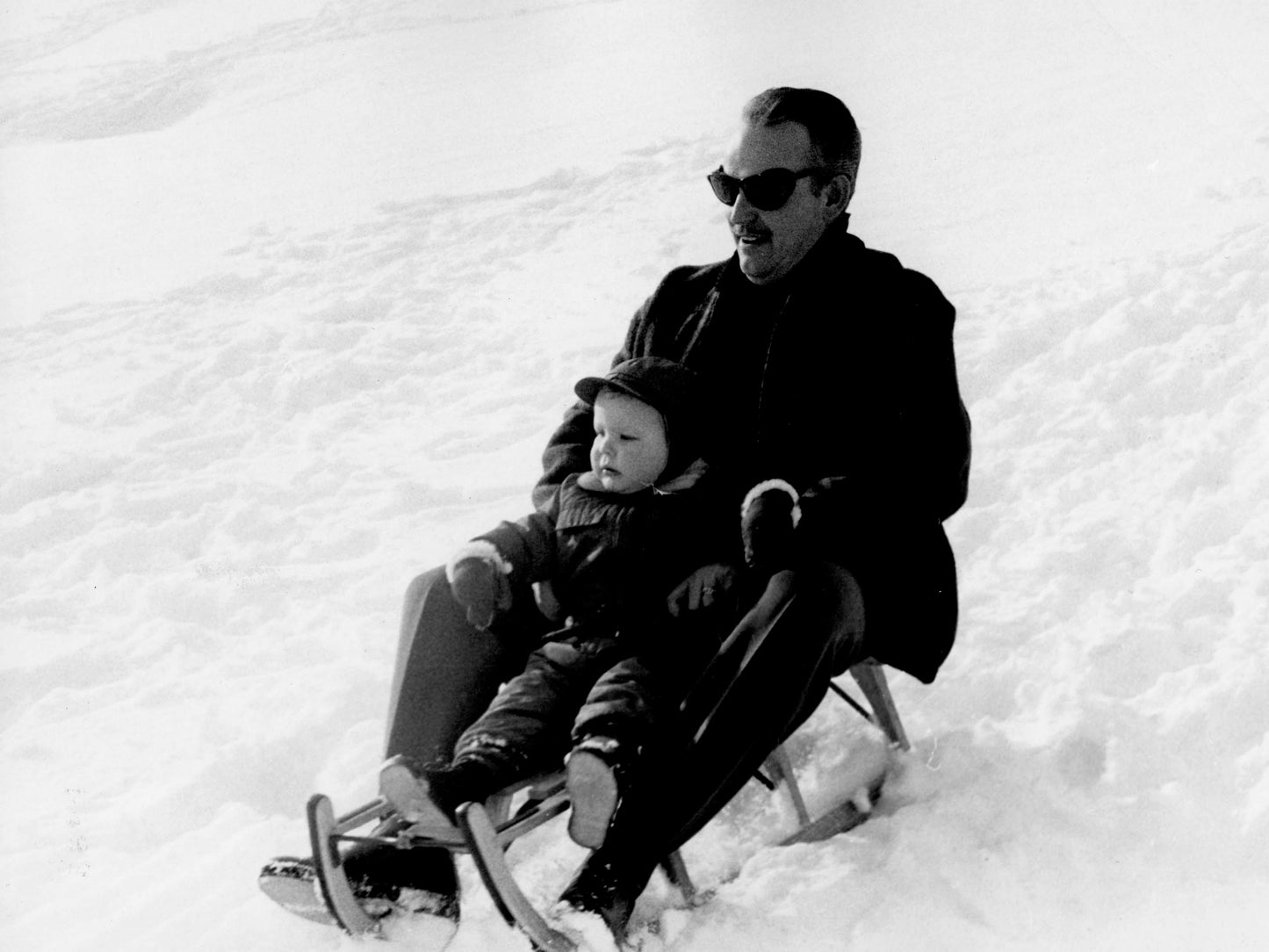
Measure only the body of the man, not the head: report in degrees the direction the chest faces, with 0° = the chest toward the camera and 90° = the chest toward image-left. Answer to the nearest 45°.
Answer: approximately 45°

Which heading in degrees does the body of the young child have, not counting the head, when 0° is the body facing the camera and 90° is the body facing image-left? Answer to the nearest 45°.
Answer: approximately 45°

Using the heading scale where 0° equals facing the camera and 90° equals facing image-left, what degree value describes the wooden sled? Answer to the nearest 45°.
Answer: approximately 45°
